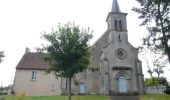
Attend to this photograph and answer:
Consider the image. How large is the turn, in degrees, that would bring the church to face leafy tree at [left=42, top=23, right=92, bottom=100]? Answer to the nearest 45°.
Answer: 0° — it already faces it

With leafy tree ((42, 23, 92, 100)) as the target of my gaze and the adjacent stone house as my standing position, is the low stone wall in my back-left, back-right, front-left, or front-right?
front-left

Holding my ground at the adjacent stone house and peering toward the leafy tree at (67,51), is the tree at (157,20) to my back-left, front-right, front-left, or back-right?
front-left

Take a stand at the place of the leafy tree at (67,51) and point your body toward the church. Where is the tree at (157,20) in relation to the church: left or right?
right

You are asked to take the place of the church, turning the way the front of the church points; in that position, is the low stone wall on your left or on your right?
on your left

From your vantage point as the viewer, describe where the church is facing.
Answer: facing the viewer
